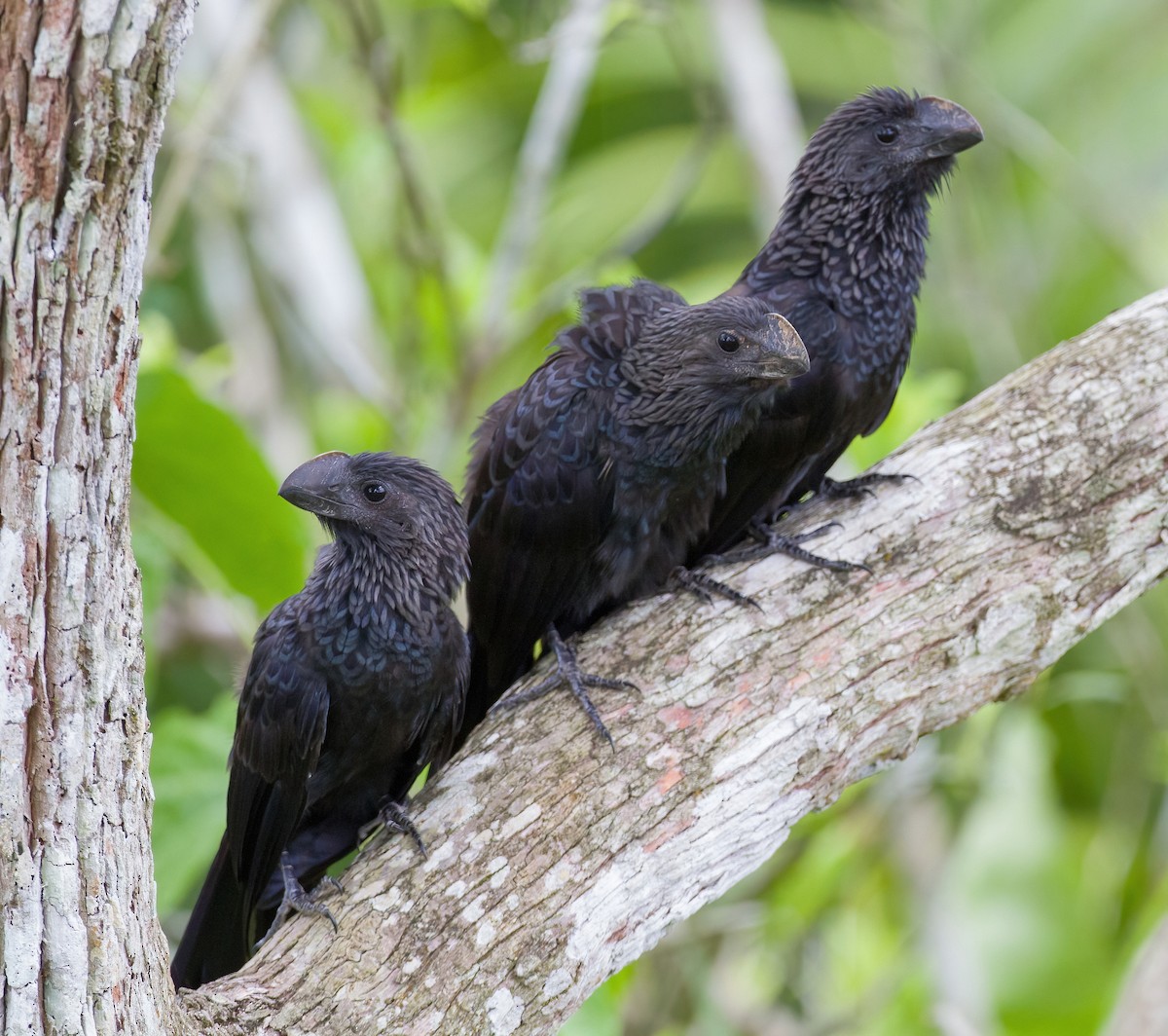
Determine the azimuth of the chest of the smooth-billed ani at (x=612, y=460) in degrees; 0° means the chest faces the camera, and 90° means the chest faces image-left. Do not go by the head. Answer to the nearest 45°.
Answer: approximately 315°

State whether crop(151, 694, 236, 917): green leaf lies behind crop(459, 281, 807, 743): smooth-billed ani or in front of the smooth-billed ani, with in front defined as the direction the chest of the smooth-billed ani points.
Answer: behind

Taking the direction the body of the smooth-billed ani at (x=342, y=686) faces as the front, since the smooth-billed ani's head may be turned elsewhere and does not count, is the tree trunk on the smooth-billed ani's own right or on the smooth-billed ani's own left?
on the smooth-billed ani's own right
